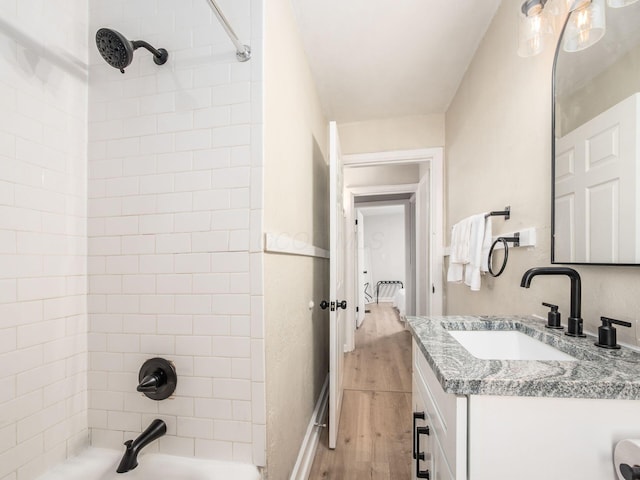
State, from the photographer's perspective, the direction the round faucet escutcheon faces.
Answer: facing the viewer and to the left of the viewer

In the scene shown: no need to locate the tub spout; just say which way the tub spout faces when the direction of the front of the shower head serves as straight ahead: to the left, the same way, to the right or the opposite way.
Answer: the same way

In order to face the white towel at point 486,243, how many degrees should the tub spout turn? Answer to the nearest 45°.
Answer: approximately 135° to its left

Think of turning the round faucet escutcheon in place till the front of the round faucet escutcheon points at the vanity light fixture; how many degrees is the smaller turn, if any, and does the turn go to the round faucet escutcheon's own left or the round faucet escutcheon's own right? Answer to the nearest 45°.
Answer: approximately 90° to the round faucet escutcheon's own left

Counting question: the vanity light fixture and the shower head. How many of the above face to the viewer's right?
0

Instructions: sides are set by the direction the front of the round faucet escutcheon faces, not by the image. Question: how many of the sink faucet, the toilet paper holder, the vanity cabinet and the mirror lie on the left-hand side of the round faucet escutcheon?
4

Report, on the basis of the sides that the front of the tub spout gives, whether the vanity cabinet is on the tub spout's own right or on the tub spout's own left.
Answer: on the tub spout's own left

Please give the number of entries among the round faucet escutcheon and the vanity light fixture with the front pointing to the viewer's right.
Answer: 0

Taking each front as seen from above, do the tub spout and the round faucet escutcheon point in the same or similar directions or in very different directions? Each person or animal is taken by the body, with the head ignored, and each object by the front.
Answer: same or similar directions

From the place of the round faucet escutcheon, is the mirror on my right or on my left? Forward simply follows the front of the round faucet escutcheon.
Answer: on my left

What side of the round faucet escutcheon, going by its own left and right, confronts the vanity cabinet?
left
